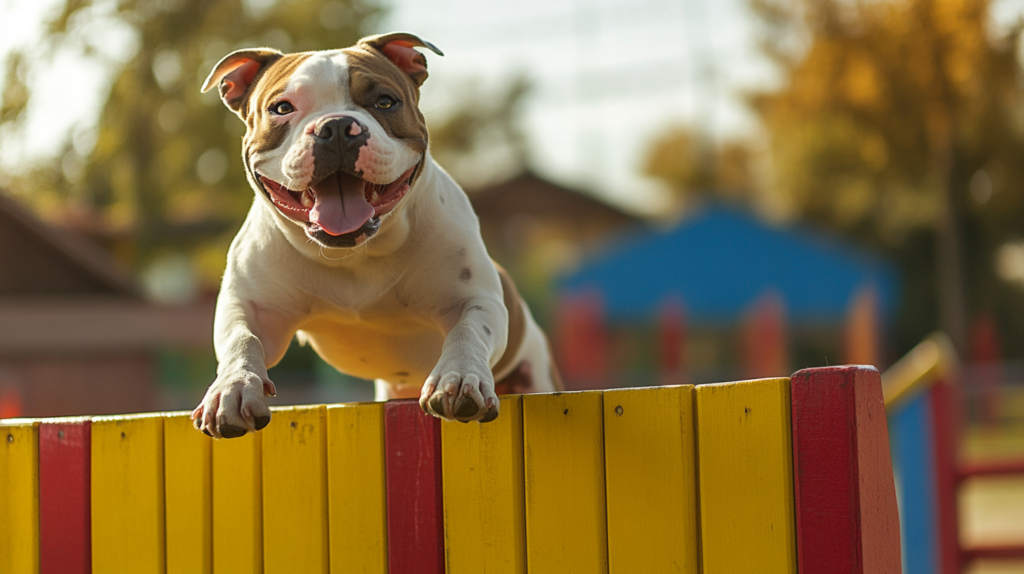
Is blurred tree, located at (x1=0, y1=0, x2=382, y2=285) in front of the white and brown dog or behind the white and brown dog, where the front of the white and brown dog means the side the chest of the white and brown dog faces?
behind

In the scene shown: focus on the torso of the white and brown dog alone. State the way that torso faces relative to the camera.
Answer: toward the camera

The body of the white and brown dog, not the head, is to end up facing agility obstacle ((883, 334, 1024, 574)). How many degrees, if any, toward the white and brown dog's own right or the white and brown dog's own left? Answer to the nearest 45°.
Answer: approximately 135° to the white and brown dog's own left
